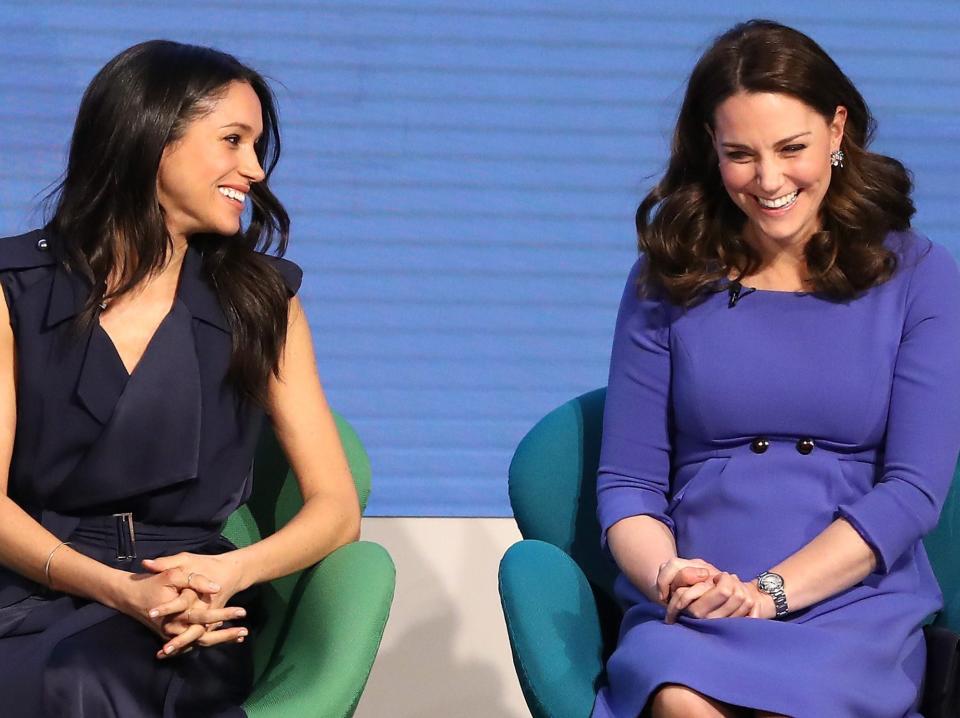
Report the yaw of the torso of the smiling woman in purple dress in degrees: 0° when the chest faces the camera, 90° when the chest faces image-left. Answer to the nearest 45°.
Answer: approximately 0°

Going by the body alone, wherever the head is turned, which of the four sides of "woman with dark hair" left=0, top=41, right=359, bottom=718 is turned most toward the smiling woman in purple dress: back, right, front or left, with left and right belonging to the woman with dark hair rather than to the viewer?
left

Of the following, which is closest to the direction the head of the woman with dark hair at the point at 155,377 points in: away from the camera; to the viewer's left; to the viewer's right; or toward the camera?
to the viewer's right

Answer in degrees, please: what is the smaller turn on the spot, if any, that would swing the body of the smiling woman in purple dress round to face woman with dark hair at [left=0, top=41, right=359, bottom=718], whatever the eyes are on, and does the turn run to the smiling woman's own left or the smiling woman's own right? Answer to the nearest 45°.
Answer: approximately 90° to the smiling woman's own right

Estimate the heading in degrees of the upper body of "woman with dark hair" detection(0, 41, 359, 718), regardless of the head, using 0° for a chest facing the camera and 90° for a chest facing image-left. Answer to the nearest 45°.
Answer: approximately 0°

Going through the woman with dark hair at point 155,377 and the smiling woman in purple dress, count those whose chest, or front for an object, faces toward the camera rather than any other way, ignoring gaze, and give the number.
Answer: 2
